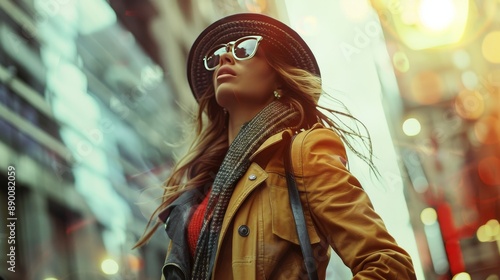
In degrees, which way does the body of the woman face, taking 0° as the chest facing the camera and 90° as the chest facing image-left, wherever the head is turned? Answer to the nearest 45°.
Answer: approximately 45°
